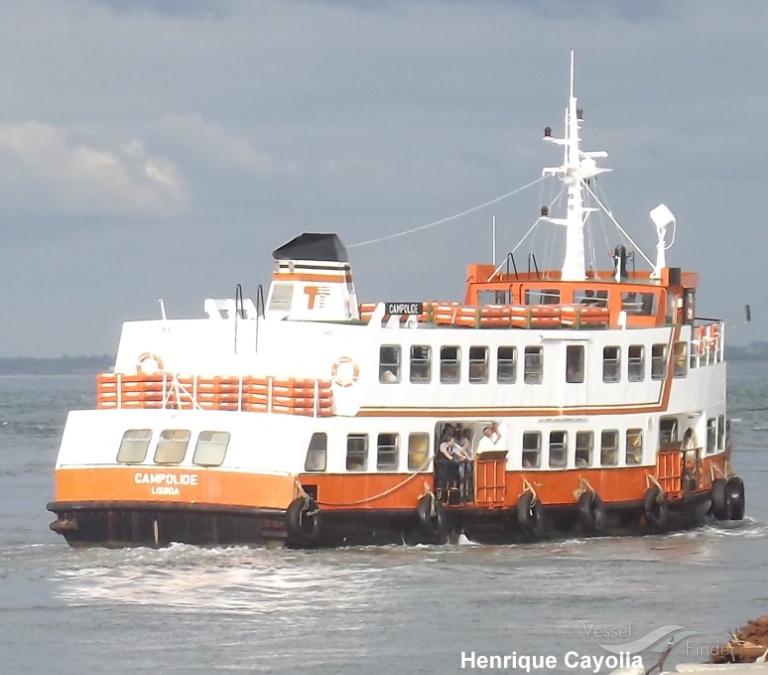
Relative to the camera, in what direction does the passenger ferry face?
facing away from the viewer and to the right of the viewer
